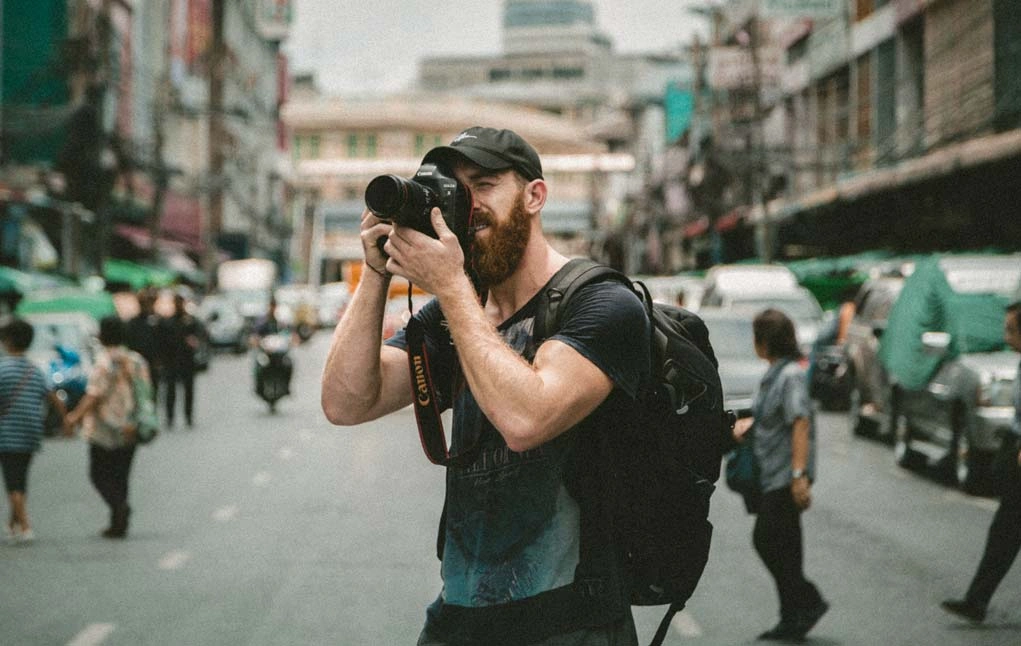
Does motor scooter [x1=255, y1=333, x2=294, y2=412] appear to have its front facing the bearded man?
yes

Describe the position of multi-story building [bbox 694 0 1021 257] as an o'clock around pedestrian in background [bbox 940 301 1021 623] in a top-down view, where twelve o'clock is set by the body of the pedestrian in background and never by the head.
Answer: The multi-story building is roughly at 3 o'clock from the pedestrian in background.

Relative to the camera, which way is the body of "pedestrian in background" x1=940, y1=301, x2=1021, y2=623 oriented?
to the viewer's left

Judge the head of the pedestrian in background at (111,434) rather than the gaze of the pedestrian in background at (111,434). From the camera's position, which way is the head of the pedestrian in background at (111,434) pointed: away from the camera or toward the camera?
away from the camera

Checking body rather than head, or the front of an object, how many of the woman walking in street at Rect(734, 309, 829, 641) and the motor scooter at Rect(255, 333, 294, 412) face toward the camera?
1

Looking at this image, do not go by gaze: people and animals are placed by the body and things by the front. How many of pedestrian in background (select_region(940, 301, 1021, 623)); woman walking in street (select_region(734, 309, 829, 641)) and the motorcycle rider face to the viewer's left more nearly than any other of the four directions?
2

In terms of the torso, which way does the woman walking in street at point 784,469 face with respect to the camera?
to the viewer's left

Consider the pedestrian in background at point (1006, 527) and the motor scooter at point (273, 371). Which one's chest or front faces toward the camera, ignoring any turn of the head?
the motor scooter

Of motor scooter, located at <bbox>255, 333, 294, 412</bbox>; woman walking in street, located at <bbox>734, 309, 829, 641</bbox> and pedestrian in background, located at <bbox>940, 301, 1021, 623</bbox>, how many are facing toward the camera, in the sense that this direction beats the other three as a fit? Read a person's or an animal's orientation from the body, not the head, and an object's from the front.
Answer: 1

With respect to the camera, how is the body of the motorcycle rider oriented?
toward the camera

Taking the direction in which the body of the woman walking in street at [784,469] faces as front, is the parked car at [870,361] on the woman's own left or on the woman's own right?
on the woman's own right

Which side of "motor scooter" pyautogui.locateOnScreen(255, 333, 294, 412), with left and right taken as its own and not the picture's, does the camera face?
front
